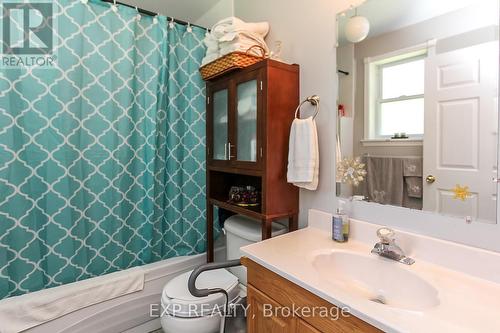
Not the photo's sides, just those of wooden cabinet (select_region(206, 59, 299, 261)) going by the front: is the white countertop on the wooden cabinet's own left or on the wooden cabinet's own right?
on the wooden cabinet's own left

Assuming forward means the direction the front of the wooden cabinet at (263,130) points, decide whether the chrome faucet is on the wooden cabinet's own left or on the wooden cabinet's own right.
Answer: on the wooden cabinet's own left

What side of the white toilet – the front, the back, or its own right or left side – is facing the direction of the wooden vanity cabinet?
left

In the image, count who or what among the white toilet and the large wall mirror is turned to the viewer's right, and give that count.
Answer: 0

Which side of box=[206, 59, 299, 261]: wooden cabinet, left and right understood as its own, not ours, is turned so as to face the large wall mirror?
left

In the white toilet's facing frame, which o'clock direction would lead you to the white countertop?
The white countertop is roughly at 9 o'clock from the white toilet.

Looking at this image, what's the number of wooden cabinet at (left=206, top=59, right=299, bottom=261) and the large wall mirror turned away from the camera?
0
